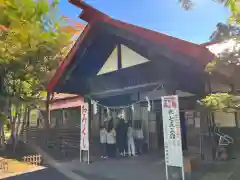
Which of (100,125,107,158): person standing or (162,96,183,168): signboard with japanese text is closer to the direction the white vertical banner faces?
the signboard with japanese text

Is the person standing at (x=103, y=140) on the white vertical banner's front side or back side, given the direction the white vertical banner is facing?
on the back side

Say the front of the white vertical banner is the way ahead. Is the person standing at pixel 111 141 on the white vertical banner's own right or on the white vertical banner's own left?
on the white vertical banner's own left

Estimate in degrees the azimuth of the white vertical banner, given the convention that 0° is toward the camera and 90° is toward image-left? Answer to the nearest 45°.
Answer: approximately 0°

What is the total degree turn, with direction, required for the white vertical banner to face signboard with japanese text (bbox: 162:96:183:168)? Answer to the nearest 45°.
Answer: approximately 45° to its left

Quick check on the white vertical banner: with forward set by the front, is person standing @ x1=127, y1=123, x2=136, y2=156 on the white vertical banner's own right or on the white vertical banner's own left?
on the white vertical banner's own left

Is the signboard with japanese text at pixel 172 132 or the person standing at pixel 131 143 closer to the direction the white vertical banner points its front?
the signboard with japanese text

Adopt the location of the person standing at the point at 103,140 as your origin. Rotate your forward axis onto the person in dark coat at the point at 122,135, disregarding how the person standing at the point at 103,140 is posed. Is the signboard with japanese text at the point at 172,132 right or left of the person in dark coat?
right

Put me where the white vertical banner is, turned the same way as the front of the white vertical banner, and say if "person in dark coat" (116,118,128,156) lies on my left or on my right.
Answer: on my left

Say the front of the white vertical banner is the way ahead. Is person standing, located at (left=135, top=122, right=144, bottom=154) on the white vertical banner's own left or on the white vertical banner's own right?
on the white vertical banner's own left
